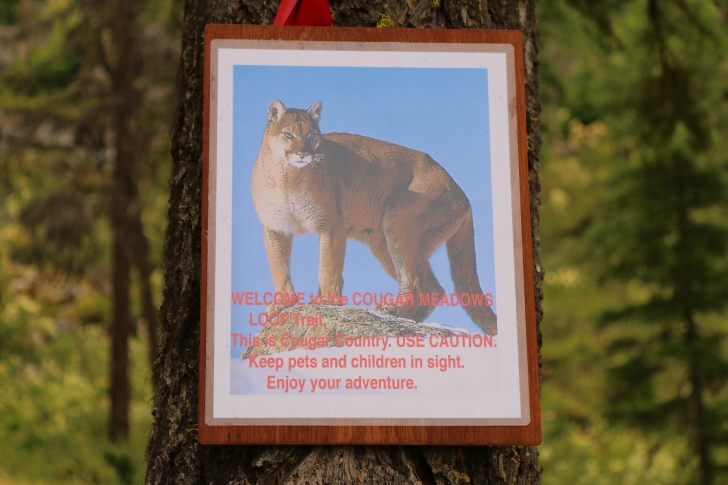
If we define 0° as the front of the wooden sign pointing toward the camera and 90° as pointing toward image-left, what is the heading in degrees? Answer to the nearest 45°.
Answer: approximately 0°

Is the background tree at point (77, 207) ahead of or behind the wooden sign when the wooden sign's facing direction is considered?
behind

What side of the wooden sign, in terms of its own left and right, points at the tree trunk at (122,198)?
back
